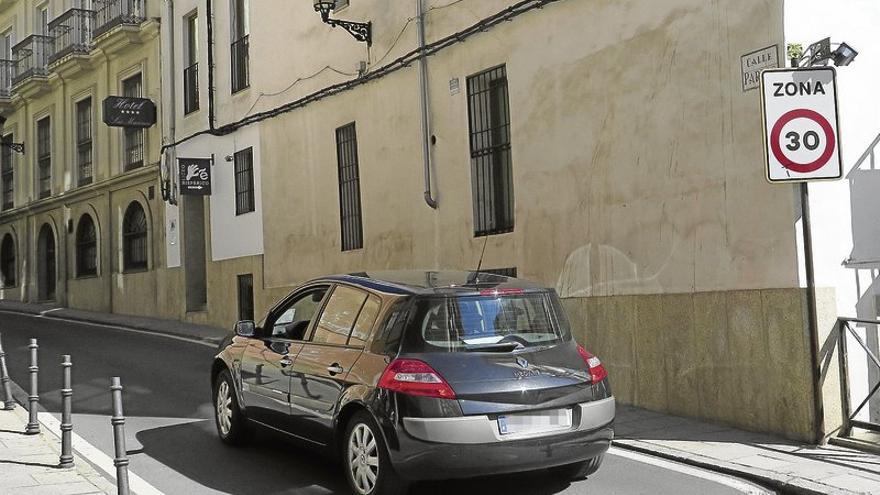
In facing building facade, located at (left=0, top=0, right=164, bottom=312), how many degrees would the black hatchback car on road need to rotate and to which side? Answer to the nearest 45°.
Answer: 0° — it already faces it

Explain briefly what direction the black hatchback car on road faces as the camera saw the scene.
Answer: facing away from the viewer and to the left of the viewer

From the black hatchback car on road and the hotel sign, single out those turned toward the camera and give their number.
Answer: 1

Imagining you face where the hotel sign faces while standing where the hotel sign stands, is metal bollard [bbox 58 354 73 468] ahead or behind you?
ahead
